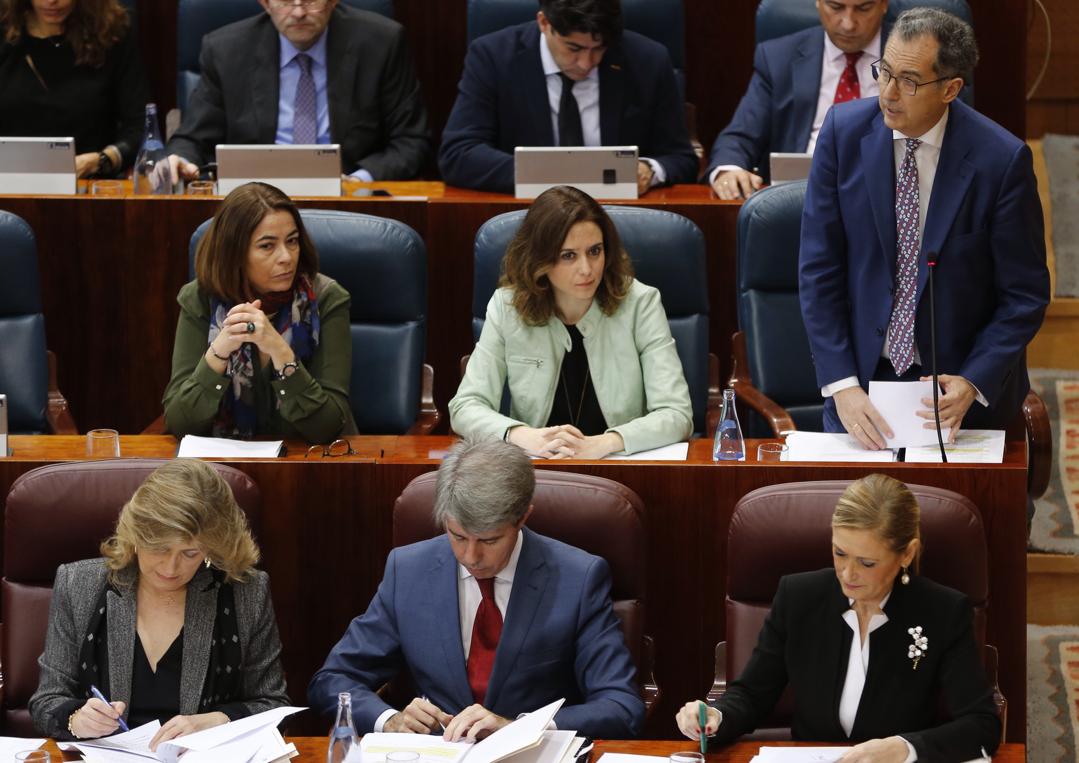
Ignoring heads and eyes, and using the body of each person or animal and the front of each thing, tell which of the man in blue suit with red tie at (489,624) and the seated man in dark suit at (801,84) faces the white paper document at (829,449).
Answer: the seated man in dark suit

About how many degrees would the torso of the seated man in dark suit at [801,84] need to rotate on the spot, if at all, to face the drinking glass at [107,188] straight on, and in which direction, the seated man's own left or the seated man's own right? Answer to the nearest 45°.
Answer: approximately 90° to the seated man's own right

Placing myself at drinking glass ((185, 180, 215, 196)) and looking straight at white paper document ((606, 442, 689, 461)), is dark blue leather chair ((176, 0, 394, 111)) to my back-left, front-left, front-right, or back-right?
back-left

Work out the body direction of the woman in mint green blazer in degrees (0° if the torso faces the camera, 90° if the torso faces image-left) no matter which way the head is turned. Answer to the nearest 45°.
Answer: approximately 0°

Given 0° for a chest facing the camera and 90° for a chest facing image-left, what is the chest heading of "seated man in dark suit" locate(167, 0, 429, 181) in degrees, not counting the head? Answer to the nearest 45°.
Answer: approximately 0°
